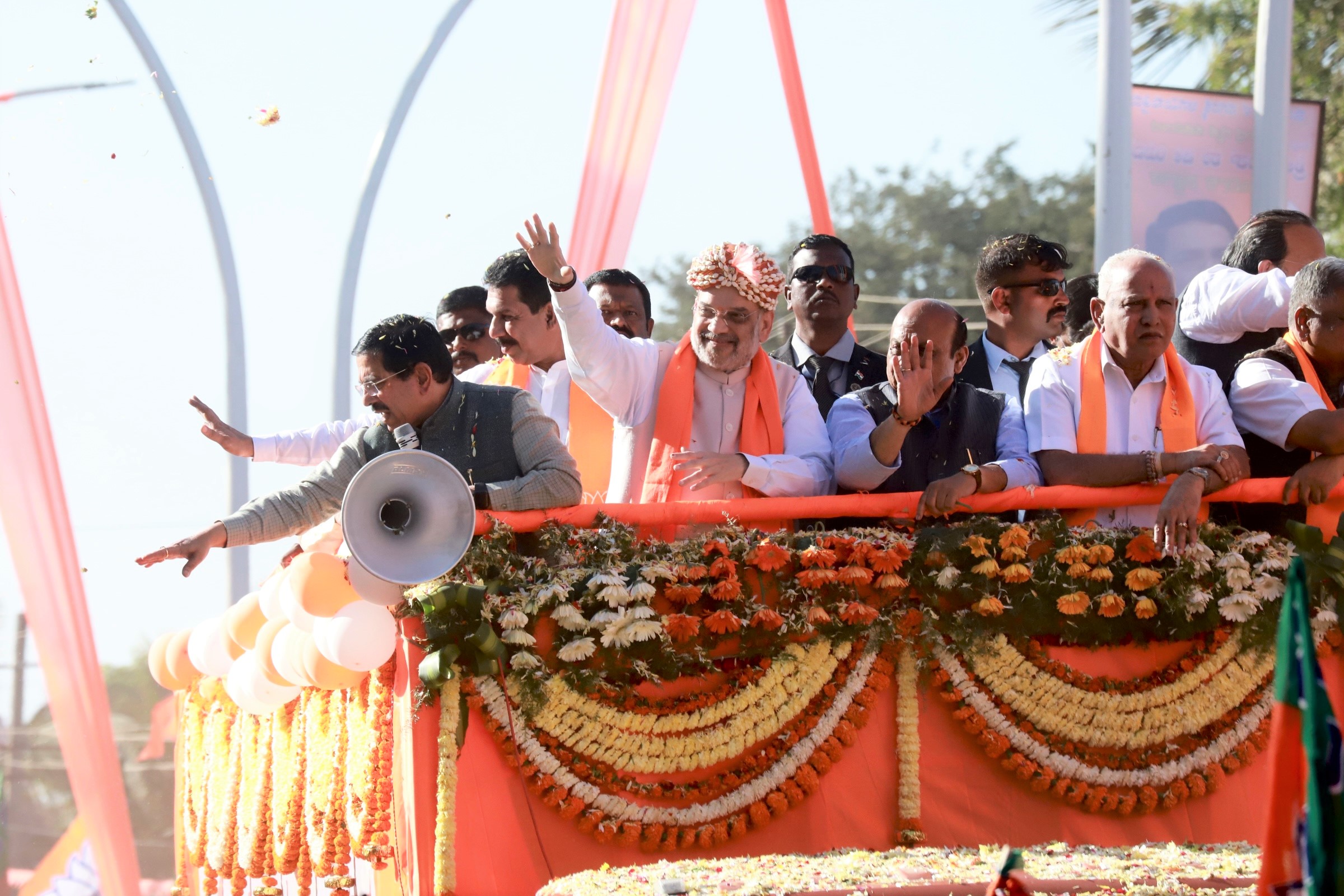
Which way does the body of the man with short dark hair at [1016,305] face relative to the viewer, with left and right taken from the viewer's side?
facing the viewer and to the right of the viewer

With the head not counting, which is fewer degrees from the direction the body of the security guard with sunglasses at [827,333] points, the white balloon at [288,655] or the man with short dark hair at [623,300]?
the white balloon

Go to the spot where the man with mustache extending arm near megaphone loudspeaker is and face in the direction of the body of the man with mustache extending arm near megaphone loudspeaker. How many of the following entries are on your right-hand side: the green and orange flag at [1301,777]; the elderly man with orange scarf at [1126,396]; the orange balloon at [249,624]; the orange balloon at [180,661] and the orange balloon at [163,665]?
3

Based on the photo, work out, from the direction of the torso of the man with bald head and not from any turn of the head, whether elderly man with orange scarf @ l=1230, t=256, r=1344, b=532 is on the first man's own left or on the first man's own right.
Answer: on the first man's own left

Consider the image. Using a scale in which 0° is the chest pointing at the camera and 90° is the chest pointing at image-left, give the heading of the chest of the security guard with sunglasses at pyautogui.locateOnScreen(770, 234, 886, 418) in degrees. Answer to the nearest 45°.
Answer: approximately 0°

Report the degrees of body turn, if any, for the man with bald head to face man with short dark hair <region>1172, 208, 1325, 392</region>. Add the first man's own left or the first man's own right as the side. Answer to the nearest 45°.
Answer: approximately 135° to the first man's own left

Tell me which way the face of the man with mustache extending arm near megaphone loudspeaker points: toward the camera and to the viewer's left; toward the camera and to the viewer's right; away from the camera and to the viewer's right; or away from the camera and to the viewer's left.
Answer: toward the camera and to the viewer's left

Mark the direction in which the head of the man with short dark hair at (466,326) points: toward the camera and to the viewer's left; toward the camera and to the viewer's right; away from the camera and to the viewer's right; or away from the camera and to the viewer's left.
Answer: toward the camera and to the viewer's left

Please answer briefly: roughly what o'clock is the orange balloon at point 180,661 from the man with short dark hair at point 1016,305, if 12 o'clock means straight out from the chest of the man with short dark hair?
The orange balloon is roughly at 4 o'clock from the man with short dark hair.

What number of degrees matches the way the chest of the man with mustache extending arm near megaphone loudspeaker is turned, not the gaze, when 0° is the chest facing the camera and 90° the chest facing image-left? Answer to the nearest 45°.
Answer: approximately 45°
